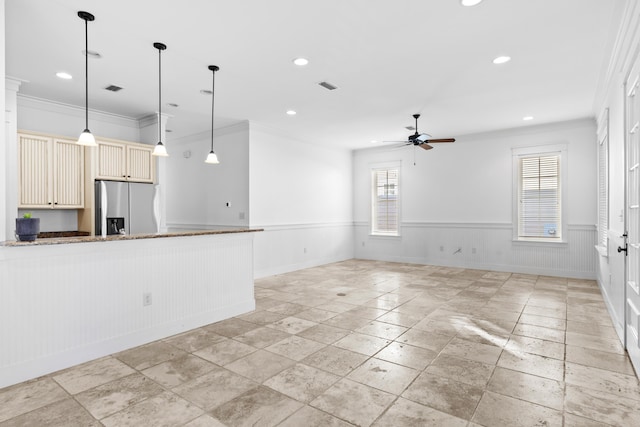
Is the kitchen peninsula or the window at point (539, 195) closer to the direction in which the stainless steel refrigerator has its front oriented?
the kitchen peninsula

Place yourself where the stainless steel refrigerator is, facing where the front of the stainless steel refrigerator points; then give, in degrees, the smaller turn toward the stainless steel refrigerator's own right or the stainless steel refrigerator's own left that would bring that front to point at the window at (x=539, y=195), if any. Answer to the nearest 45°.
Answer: approximately 90° to the stainless steel refrigerator's own left

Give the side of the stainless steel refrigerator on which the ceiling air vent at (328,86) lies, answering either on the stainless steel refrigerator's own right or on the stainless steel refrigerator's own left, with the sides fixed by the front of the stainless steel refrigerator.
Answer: on the stainless steel refrigerator's own left

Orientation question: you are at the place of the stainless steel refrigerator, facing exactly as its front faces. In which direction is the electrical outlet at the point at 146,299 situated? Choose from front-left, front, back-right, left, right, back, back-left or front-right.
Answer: front

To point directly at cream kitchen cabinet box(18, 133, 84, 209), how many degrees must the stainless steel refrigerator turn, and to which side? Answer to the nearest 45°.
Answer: approximately 90° to its right

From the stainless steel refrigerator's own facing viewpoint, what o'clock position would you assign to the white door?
The white door is roughly at 11 o'clock from the stainless steel refrigerator.

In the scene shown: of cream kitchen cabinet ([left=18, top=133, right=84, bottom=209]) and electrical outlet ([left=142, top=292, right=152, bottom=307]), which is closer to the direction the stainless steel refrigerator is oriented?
the electrical outlet

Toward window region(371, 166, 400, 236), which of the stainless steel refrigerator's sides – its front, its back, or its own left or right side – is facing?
left

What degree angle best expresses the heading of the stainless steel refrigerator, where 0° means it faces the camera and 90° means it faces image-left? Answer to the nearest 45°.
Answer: approximately 0°

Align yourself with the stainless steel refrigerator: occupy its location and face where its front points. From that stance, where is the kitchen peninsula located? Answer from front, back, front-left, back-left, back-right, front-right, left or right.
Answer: front
